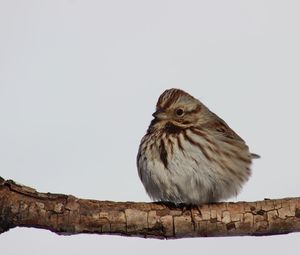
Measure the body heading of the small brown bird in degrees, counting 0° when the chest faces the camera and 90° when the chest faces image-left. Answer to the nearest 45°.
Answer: approximately 45°
